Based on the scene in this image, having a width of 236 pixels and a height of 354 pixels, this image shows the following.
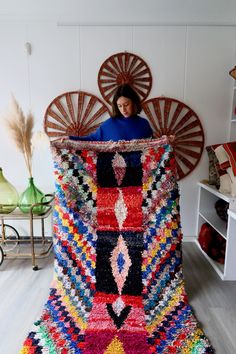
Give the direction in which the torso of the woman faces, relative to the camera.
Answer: toward the camera

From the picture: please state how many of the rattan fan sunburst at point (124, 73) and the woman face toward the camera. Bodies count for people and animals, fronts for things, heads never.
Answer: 2

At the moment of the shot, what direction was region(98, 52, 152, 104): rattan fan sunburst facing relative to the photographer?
facing the viewer

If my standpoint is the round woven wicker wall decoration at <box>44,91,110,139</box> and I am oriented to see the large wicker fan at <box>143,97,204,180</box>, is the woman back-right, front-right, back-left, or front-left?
front-right

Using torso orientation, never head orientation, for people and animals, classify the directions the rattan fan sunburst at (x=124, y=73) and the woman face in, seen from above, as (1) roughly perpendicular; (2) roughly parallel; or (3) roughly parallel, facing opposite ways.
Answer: roughly parallel

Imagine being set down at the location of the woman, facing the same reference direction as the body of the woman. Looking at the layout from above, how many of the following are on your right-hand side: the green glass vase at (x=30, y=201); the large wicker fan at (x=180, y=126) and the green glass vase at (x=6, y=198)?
2

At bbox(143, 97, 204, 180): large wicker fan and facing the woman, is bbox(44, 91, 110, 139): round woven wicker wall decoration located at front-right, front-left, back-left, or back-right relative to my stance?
front-right

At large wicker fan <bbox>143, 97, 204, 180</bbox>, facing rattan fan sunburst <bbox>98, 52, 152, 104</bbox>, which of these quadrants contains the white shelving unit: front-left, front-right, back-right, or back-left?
back-left

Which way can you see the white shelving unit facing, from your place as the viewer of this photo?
facing the viewer and to the left of the viewer

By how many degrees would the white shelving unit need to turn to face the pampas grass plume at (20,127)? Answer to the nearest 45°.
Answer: approximately 45° to its right

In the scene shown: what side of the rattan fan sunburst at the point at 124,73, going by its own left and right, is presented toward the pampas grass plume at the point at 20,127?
right

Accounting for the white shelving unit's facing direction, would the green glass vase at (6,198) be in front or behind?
in front
